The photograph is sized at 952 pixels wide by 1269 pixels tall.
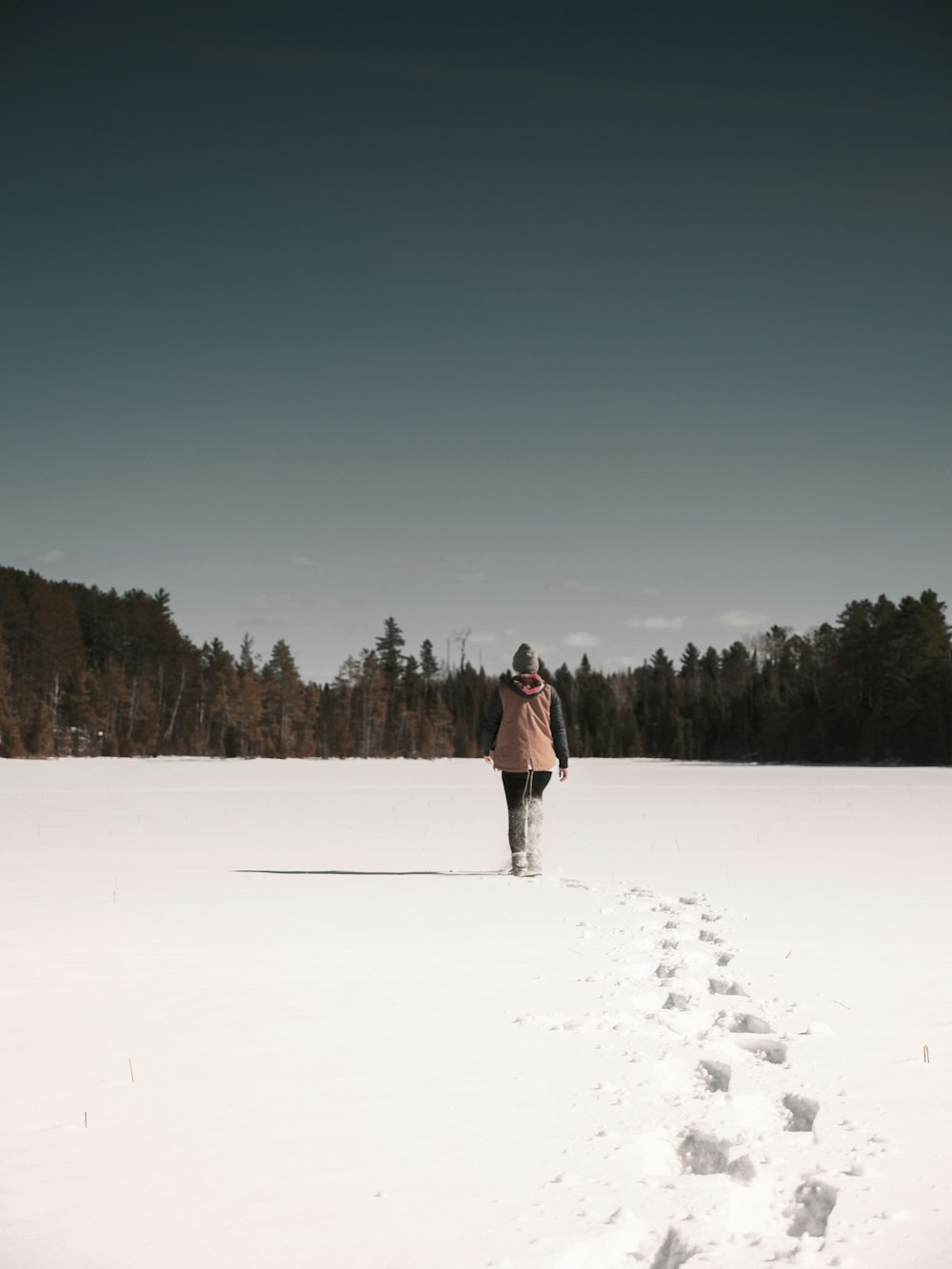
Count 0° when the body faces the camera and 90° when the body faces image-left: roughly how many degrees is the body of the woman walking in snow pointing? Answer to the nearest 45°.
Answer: approximately 180°

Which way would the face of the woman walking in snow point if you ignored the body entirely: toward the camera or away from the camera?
away from the camera
